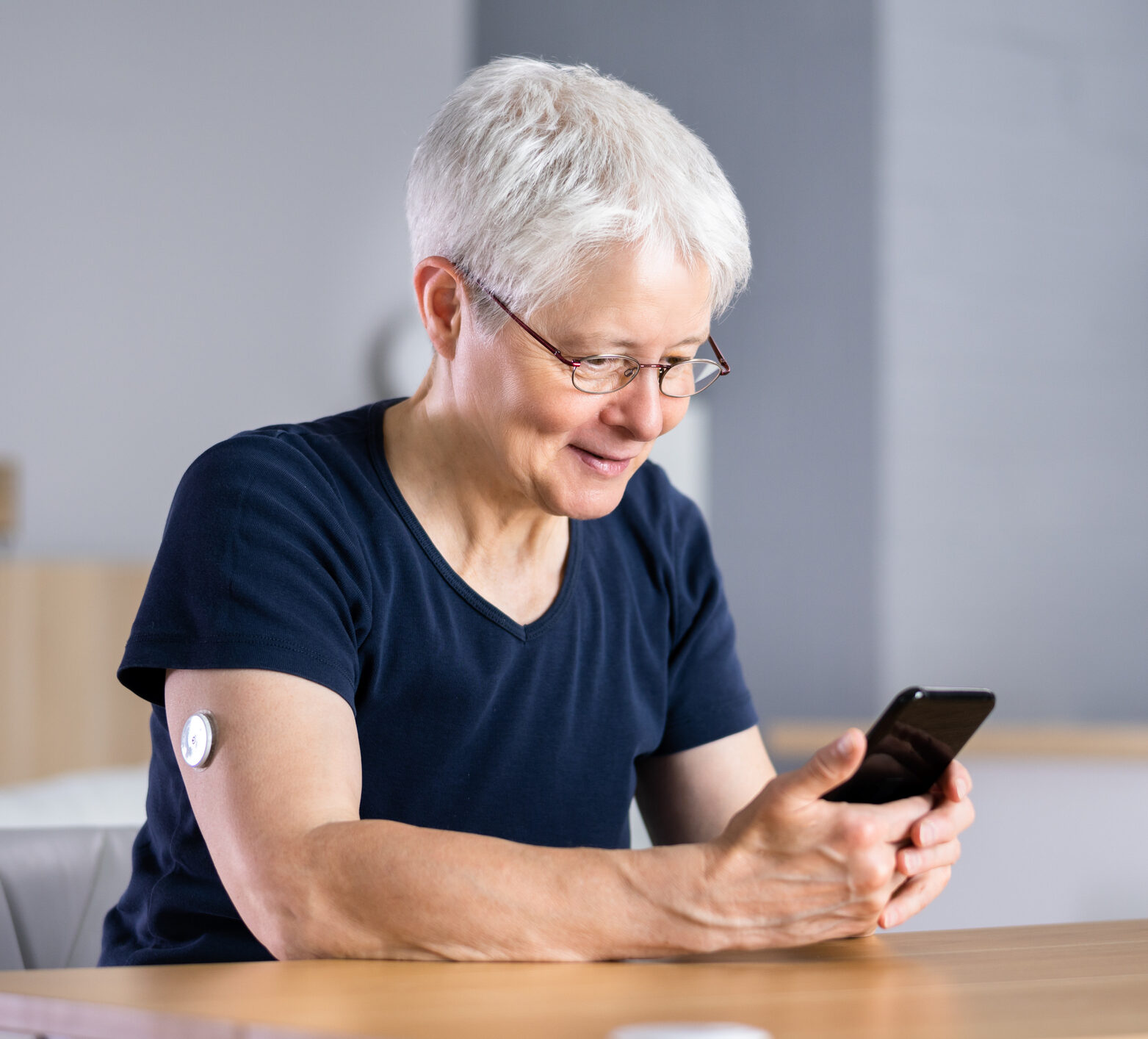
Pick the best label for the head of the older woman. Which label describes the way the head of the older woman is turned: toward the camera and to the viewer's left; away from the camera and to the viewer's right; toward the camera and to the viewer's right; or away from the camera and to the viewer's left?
toward the camera and to the viewer's right

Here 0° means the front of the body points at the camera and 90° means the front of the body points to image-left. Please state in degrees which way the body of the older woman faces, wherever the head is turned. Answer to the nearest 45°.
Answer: approximately 315°

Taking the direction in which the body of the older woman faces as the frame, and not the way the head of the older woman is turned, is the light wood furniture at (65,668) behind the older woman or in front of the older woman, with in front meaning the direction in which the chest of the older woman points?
behind
